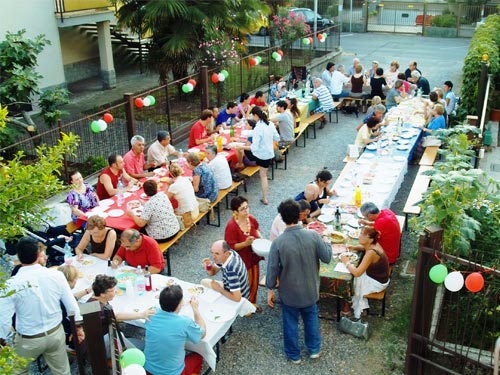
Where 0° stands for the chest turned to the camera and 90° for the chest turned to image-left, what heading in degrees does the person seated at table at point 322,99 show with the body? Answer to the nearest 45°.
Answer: approximately 90°

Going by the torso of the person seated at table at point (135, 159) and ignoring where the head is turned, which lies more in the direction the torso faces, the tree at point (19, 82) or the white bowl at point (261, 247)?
the white bowl

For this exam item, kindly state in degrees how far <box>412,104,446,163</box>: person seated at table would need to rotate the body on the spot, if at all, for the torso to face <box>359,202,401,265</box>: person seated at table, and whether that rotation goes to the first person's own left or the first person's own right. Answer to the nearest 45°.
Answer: approximately 90° to the first person's own left

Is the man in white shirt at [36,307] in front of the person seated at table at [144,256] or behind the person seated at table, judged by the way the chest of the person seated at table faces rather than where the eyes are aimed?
in front

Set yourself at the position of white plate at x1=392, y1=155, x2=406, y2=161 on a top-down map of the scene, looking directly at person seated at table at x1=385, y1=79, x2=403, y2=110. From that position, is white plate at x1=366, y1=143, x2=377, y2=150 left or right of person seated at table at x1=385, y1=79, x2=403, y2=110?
left

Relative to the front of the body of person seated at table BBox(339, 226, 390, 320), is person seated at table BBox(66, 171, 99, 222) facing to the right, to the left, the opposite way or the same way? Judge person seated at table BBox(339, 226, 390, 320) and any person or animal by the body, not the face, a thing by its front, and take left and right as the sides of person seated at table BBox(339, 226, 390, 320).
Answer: the opposite way

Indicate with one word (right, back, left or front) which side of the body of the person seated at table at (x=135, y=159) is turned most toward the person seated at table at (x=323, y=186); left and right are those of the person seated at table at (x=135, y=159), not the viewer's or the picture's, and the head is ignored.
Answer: front

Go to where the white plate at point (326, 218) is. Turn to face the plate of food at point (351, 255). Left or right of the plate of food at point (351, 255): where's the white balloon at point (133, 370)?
right

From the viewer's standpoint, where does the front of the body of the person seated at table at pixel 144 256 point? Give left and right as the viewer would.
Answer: facing the viewer and to the left of the viewer
